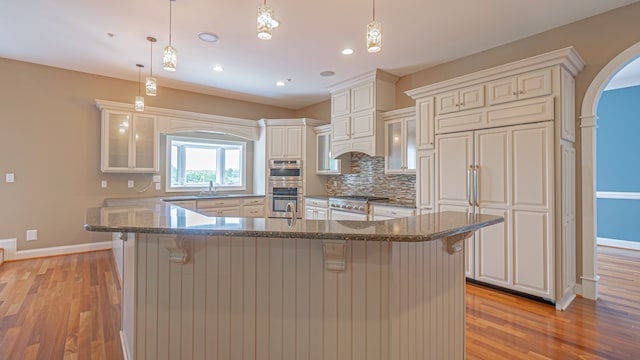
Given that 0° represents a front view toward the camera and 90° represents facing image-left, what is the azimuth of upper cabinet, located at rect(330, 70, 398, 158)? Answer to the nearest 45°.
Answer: approximately 45°

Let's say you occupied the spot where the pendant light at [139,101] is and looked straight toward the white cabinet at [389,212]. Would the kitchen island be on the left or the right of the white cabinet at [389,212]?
right

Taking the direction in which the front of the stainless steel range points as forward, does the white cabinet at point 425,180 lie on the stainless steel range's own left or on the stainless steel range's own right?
on the stainless steel range's own left

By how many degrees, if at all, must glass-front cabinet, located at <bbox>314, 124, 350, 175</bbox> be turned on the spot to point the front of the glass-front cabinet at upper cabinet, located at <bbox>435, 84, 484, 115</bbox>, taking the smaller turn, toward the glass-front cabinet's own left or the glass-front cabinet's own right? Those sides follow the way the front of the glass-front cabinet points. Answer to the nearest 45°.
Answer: approximately 90° to the glass-front cabinet's own left

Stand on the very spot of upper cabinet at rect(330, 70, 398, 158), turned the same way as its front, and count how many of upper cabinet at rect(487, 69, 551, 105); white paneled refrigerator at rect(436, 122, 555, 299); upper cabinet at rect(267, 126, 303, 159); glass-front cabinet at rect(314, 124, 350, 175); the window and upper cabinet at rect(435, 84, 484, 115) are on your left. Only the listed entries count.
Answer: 3

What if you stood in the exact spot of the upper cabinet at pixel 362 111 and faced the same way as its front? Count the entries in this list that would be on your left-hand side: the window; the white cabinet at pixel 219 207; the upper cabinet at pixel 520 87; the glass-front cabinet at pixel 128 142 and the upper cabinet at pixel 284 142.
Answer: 1

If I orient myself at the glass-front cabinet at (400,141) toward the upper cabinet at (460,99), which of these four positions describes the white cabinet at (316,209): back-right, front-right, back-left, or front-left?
back-right

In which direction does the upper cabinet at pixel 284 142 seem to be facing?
toward the camera

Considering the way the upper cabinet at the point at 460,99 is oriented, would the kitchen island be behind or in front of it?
in front

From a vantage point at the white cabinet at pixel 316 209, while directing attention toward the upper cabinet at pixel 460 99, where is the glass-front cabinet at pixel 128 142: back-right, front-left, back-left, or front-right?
back-right

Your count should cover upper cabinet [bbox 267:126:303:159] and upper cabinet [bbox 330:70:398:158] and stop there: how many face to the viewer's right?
0

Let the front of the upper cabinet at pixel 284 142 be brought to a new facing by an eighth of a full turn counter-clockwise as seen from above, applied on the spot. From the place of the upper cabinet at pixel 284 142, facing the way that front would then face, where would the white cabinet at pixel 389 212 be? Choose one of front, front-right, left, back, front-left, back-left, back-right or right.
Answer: front

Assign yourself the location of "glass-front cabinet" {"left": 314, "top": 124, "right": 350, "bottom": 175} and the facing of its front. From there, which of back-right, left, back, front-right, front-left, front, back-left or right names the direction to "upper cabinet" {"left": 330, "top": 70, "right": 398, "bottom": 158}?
left

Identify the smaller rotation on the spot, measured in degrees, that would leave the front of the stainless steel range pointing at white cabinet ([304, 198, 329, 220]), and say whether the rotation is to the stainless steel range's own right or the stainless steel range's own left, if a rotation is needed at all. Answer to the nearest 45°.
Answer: approximately 90° to the stainless steel range's own right

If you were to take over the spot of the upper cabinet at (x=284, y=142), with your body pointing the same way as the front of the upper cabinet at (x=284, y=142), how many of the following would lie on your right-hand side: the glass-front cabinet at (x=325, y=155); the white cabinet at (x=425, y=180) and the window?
1

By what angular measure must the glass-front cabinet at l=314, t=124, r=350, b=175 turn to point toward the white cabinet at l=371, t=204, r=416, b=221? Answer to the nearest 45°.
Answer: approximately 90° to its left

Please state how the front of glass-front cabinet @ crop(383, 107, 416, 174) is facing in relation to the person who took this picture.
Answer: facing the viewer and to the left of the viewer
